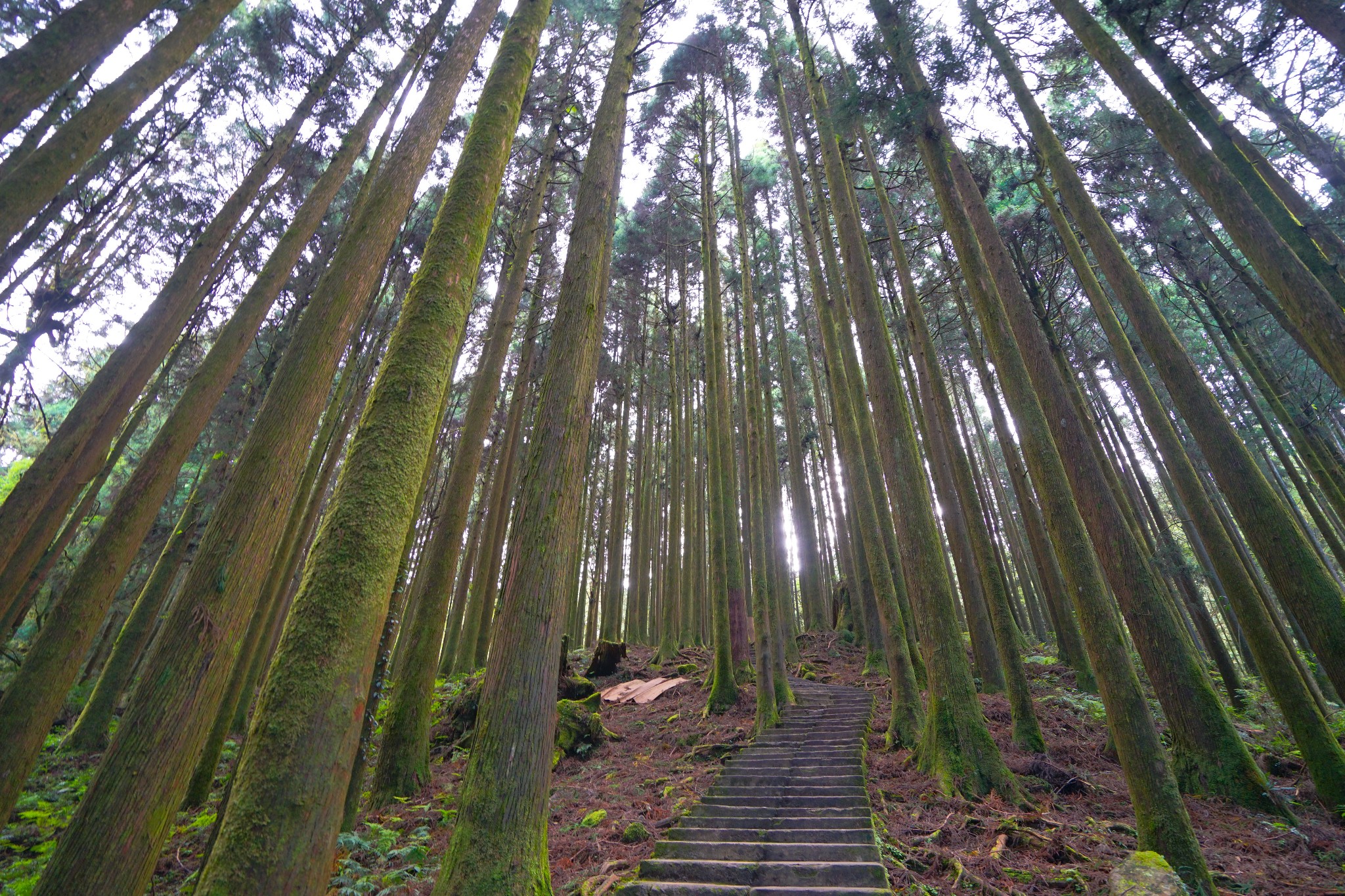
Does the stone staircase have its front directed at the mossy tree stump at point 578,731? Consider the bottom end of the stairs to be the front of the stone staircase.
no

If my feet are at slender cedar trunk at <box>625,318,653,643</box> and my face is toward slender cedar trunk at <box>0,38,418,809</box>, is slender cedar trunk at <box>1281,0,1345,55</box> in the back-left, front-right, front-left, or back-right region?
front-left

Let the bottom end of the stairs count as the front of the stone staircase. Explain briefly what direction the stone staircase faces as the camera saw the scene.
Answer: facing the viewer

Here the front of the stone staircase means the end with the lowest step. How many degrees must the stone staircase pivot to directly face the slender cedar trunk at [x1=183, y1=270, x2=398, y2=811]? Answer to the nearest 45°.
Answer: approximately 90° to its right

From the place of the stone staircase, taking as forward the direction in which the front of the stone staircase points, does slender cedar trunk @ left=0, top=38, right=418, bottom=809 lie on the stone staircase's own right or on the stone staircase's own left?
on the stone staircase's own right

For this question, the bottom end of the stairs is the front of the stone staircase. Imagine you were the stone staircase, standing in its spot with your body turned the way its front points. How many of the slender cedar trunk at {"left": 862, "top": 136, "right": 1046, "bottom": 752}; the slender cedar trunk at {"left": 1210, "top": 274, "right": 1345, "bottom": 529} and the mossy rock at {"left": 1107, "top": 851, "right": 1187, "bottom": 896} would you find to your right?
0

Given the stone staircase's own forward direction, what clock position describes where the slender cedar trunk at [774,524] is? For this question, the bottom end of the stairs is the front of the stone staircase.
The slender cedar trunk is roughly at 6 o'clock from the stone staircase.

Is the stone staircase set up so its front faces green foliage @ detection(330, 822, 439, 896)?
no

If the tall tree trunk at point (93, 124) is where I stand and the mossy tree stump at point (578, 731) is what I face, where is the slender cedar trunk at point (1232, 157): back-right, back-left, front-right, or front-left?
front-right

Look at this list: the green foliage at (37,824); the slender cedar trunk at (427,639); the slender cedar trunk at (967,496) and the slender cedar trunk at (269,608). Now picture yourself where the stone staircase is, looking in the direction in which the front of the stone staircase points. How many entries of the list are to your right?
3

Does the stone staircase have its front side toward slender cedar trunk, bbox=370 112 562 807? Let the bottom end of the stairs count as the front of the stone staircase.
no
